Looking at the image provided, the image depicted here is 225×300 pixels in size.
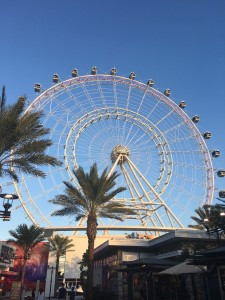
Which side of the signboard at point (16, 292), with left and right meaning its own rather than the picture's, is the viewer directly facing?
front

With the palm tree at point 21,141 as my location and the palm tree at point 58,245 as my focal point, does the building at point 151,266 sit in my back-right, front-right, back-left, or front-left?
front-right

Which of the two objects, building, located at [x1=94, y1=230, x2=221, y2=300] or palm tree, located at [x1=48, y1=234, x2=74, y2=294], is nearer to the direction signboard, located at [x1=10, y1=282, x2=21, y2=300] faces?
the building

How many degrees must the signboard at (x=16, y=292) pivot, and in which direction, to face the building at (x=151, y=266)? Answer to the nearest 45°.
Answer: approximately 90° to its left

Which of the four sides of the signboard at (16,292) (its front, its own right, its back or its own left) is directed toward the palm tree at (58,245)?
back

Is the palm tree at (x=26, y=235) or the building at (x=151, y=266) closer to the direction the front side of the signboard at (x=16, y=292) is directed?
the building

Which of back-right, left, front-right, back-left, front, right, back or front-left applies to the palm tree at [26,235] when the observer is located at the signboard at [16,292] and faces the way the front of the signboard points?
back
